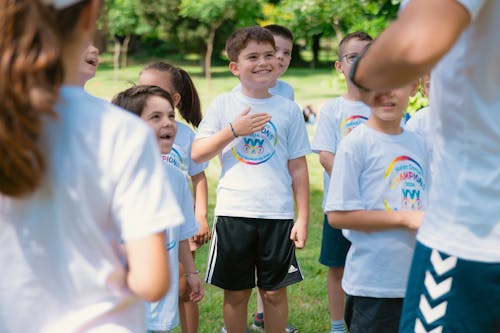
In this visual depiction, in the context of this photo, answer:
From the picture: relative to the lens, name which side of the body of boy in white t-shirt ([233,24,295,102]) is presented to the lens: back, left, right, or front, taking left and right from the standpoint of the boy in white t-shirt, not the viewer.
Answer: front

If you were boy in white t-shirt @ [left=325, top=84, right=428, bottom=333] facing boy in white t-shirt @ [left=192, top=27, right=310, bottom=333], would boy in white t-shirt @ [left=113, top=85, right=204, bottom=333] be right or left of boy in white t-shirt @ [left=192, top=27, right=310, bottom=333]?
left

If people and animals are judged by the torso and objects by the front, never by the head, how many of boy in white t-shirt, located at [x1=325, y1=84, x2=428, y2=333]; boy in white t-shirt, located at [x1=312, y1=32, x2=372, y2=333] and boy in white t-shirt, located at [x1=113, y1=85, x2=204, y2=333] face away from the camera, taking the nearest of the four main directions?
0

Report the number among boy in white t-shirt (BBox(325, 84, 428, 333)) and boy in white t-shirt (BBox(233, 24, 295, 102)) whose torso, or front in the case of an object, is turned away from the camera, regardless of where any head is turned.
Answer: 0

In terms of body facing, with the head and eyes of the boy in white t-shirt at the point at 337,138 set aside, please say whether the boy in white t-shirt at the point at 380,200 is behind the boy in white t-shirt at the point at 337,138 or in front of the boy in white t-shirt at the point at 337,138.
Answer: in front

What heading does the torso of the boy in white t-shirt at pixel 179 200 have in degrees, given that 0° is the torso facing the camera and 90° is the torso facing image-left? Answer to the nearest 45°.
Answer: approximately 315°

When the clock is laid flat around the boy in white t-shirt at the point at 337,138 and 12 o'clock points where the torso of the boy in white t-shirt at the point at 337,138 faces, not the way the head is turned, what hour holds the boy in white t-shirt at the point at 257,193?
the boy in white t-shirt at the point at 257,193 is roughly at 3 o'clock from the boy in white t-shirt at the point at 337,138.

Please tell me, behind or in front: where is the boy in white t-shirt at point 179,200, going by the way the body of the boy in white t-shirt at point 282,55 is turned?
in front

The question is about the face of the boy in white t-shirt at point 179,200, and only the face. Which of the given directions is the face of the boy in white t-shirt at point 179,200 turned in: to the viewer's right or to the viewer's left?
to the viewer's right
